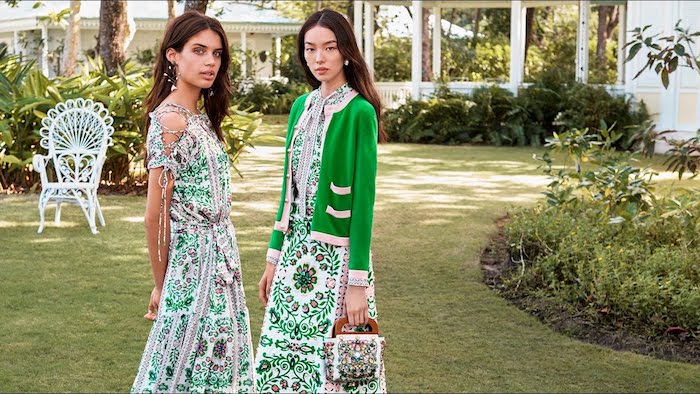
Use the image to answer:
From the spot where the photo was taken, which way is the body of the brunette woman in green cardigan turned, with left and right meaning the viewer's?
facing the viewer and to the left of the viewer

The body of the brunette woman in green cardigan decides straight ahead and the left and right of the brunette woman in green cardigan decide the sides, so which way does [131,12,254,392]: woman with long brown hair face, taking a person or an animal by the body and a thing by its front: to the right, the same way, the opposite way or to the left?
to the left

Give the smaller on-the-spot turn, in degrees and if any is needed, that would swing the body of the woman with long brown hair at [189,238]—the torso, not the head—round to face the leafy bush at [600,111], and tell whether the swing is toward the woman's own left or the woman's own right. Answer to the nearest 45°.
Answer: approximately 90° to the woman's own left

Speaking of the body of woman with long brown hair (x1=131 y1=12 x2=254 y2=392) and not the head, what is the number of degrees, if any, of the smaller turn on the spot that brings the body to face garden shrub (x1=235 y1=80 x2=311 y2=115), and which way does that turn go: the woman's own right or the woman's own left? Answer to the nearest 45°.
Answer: approximately 135° to the woman's own left

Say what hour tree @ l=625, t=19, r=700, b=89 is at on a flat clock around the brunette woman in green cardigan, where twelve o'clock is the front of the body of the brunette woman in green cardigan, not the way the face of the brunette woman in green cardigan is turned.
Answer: The tree is roughly at 6 o'clock from the brunette woman in green cardigan.

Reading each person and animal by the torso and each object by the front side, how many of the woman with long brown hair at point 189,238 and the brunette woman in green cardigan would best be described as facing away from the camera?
0

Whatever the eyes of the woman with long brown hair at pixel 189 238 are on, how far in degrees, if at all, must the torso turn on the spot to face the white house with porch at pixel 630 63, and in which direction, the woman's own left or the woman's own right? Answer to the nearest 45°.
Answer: approximately 90° to the woman's own left

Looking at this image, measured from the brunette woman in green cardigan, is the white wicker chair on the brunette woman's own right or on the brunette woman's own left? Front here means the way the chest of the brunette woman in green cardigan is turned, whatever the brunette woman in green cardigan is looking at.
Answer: on the brunette woman's own right

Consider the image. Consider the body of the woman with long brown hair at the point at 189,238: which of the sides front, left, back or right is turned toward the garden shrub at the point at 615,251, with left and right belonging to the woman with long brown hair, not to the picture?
left
